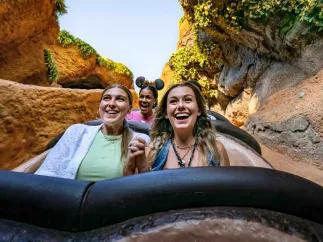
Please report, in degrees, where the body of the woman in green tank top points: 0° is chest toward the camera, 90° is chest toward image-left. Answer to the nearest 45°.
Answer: approximately 0°

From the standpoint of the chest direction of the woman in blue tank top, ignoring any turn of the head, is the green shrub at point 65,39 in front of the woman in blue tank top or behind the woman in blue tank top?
behind

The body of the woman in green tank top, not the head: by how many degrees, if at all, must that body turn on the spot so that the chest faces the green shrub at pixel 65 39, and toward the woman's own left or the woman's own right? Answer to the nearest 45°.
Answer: approximately 180°

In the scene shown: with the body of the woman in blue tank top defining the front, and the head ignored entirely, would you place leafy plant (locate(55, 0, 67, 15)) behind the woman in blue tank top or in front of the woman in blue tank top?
behind

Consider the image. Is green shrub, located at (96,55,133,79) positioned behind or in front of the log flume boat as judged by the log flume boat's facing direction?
behind

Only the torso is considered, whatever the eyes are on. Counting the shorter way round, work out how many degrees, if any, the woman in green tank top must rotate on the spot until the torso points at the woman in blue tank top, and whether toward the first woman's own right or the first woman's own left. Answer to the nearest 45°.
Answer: approximately 45° to the first woman's own left

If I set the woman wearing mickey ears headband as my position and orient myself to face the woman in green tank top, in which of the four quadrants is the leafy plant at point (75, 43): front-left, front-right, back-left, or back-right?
back-right

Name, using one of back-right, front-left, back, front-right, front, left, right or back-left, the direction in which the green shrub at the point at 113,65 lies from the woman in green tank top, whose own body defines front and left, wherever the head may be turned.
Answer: back

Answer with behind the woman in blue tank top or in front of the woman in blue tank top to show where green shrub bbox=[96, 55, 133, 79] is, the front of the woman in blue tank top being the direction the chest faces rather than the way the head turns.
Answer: behind
